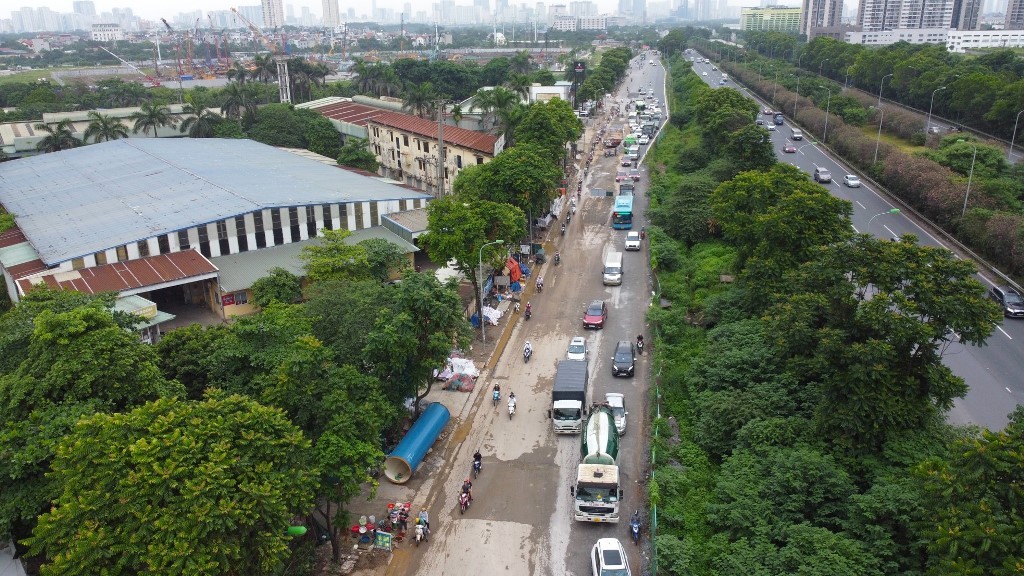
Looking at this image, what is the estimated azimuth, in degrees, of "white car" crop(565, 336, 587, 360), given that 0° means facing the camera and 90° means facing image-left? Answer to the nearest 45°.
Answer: approximately 0°
